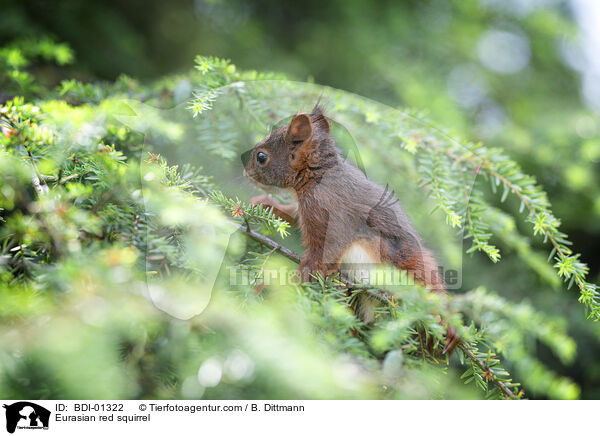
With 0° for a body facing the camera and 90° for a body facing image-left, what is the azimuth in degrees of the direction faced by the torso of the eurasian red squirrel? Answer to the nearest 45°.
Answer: approximately 90°
